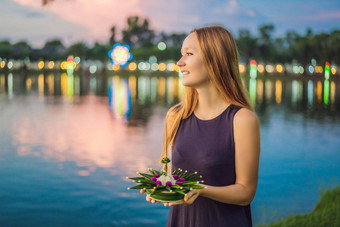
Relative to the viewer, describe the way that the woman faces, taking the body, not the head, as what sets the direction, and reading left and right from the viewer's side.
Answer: facing the viewer and to the left of the viewer
